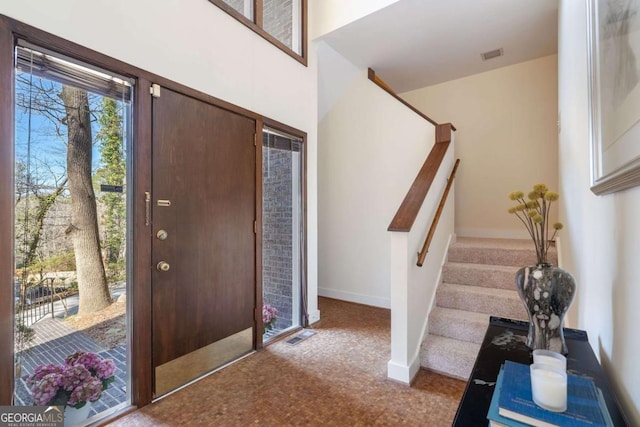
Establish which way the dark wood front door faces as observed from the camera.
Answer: facing the viewer and to the right of the viewer

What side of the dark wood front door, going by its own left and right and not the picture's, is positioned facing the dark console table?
front

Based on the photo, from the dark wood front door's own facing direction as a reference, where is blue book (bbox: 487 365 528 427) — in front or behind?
in front

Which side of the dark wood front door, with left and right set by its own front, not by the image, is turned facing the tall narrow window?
left

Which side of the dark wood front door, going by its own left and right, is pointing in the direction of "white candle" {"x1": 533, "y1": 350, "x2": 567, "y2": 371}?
front

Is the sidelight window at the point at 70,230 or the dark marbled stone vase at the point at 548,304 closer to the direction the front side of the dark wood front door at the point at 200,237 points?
the dark marbled stone vase

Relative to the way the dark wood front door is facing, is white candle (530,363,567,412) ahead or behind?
ahead

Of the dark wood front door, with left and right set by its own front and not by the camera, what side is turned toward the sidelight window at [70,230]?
right
